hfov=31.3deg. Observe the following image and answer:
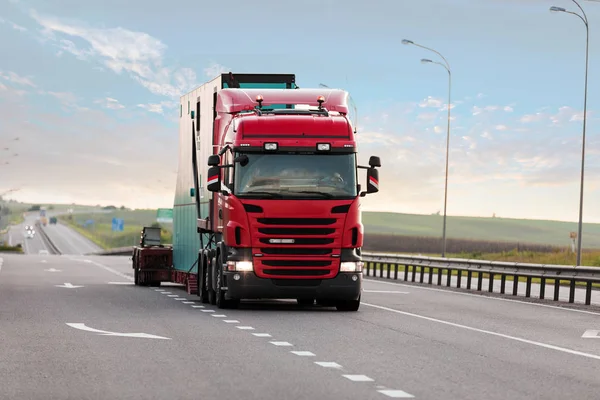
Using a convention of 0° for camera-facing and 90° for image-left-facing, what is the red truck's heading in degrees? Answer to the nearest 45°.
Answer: approximately 0°

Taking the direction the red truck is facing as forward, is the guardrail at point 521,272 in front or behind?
behind
